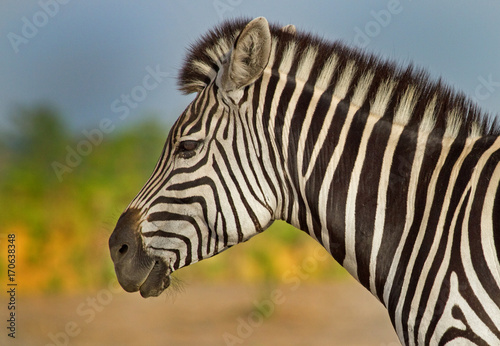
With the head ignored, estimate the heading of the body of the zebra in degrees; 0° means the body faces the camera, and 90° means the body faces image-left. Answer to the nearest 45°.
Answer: approximately 90°
